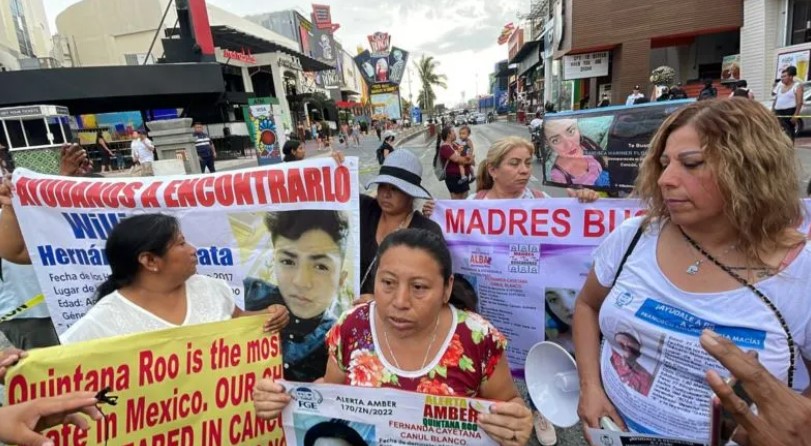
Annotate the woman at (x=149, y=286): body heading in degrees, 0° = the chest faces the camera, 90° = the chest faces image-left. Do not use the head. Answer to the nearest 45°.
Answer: approximately 315°

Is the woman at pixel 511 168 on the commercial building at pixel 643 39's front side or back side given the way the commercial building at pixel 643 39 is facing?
on the front side

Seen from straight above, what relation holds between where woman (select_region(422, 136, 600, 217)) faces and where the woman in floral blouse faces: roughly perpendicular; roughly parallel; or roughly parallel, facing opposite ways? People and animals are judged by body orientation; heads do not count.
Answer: roughly parallel

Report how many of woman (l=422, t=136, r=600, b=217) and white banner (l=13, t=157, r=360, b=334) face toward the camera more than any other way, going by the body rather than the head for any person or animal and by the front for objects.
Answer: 2

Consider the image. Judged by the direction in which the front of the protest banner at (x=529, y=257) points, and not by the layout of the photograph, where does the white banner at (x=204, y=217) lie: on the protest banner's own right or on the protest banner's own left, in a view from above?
on the protest banner's own right

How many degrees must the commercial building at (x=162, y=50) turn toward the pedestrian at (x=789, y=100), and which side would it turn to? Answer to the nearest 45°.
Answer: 0° — it already faces them

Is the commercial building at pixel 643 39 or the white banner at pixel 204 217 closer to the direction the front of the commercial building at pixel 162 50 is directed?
the commercial building

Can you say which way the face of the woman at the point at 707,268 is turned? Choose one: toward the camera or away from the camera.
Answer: toward the camera

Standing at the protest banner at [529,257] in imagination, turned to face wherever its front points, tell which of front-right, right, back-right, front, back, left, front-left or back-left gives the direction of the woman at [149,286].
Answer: front-right

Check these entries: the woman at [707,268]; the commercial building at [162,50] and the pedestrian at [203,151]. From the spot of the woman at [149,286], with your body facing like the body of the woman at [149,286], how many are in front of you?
1

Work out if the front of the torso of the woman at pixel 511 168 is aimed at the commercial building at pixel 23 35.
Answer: no

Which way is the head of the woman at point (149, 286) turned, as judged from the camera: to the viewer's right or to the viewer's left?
to the viewer's right

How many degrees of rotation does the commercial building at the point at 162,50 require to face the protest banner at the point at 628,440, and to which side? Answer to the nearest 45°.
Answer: approximately 45° to its right

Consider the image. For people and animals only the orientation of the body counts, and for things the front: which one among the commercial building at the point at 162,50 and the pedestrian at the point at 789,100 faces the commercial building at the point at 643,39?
the commercial building at the point at 162,50

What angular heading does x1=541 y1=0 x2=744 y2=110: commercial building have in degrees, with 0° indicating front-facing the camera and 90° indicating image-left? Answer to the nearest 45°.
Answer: approximately 45°

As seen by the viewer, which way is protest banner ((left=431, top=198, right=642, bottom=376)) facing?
toward the camera

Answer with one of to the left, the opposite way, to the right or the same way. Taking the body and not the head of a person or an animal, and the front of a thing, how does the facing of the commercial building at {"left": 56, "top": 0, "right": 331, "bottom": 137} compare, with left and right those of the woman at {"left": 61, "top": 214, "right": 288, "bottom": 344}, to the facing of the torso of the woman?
the same way

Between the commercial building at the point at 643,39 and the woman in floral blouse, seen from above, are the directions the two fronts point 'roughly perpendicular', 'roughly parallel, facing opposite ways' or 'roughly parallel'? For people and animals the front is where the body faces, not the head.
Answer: roughly perpendicular

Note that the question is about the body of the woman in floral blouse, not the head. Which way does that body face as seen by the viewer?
toward the camera

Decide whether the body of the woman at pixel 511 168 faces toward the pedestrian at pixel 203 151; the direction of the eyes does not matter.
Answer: no

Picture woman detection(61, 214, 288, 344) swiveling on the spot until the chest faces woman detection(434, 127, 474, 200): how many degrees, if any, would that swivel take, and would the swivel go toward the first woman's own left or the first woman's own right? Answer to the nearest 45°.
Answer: approximately 90° to the first woman's own left

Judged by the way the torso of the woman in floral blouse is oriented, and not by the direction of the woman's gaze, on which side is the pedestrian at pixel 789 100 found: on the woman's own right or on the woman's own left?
on the woman's own left
